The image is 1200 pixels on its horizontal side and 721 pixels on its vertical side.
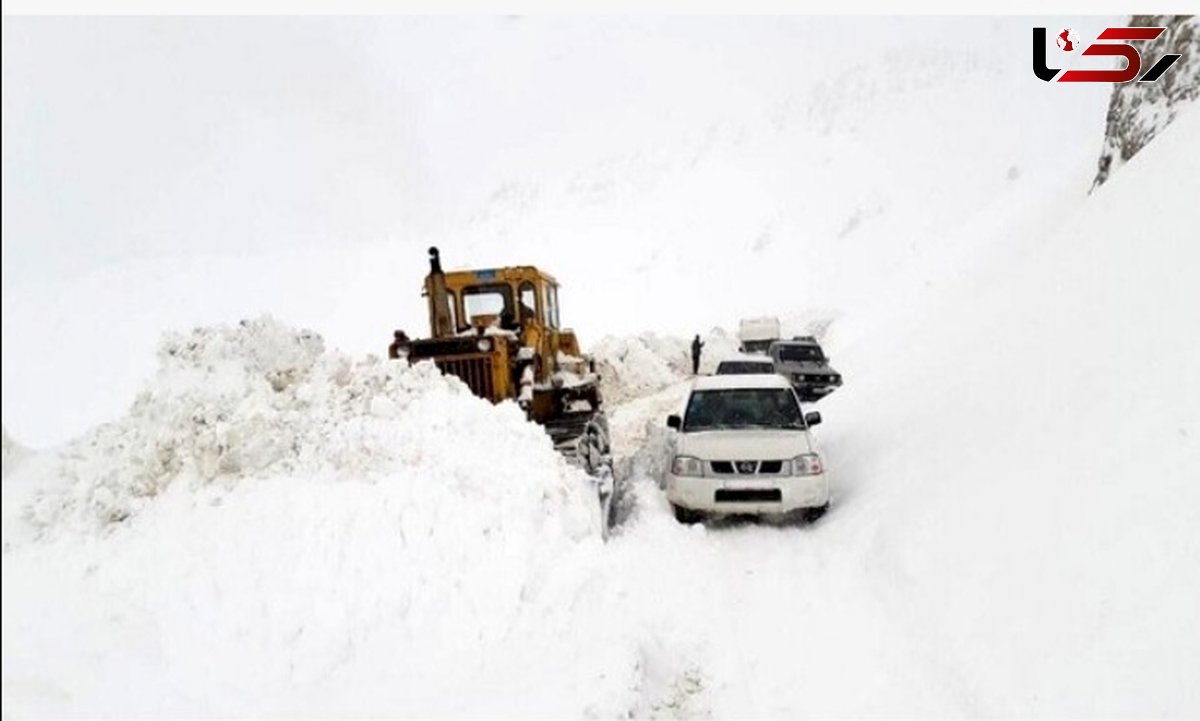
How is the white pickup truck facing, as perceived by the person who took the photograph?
facing the viewer

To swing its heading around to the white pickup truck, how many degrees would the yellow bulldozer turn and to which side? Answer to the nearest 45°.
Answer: approximately 90° to its left

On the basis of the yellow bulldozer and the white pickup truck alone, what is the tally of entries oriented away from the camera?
0

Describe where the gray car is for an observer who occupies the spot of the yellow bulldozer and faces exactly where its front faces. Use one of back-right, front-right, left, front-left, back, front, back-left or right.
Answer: back

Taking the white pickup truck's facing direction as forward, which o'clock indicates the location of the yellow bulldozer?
The yellow bulldozer is roughly at 4 o'clock from the white pickup truck.

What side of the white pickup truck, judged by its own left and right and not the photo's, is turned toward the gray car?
back

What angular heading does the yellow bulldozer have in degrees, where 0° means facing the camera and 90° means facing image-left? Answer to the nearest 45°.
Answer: approximately 45°
